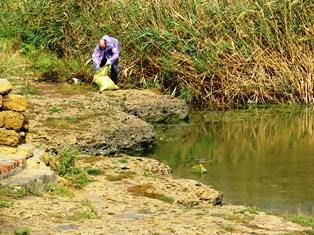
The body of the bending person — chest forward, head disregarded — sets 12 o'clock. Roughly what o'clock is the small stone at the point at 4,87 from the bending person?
The small stone is roughly at 11 o'clock from the bending person.

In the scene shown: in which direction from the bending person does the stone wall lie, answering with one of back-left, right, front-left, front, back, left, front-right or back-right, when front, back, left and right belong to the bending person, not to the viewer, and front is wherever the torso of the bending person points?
front-left

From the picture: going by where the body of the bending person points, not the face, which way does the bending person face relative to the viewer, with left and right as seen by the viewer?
facing the viewer and to the left of the viewer

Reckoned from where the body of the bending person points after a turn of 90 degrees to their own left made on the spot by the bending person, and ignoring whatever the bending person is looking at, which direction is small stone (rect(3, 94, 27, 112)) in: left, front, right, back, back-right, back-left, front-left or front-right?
front-right

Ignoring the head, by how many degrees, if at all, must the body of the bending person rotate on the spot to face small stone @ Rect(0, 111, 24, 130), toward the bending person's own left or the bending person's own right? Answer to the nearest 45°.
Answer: approximately 45° to the bending person's own left

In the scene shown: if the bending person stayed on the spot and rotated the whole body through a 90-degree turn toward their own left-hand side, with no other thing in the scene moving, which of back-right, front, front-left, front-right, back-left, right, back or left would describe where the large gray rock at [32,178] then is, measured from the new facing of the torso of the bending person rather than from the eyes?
front-right

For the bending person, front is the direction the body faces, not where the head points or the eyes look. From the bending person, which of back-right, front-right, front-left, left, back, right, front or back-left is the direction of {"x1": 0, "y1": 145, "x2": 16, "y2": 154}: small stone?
front-left

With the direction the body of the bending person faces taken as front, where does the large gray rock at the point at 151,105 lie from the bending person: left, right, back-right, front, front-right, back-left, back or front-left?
left
